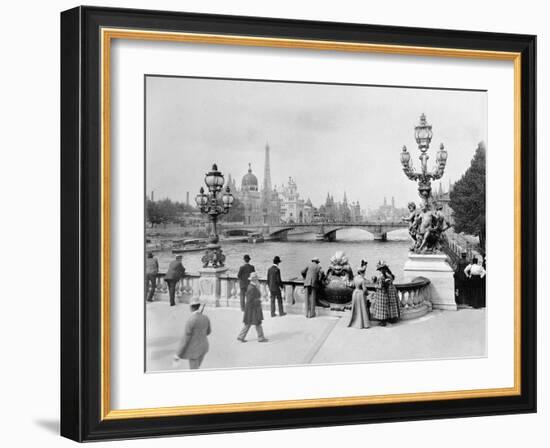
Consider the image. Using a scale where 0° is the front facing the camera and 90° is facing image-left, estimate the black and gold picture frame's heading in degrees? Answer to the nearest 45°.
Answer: approximately 315°
